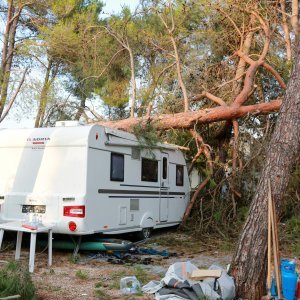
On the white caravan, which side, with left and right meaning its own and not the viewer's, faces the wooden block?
right

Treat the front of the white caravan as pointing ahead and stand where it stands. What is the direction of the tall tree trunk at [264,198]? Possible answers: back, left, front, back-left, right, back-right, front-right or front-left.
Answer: right

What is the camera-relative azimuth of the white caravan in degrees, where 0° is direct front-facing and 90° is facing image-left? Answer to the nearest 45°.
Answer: approximately 225°

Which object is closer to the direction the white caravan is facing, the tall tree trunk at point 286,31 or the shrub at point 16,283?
the tall tree trunk

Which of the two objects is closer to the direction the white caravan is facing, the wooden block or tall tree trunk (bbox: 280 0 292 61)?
the tall tree trunk

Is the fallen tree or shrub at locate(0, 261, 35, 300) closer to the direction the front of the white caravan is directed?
the fallen tree

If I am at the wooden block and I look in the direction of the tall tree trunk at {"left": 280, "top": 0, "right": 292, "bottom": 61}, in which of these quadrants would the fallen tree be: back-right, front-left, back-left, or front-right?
front-left

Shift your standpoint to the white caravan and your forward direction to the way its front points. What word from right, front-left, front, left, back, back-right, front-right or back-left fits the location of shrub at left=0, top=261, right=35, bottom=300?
back-right

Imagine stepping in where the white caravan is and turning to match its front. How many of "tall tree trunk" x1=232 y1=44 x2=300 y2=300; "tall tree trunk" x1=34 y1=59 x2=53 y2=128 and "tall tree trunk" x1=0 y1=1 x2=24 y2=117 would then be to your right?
1

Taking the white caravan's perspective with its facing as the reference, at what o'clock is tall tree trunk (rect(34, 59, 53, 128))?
The tall tree trunk is roughly at 10 o'clock from the white caravan.

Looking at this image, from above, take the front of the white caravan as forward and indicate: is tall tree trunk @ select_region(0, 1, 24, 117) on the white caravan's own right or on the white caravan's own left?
on the white caravan's own left

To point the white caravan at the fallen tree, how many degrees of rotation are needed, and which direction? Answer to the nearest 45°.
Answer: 0° — it already faces it

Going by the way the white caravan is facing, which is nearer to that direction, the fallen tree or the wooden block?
the fallen tree
